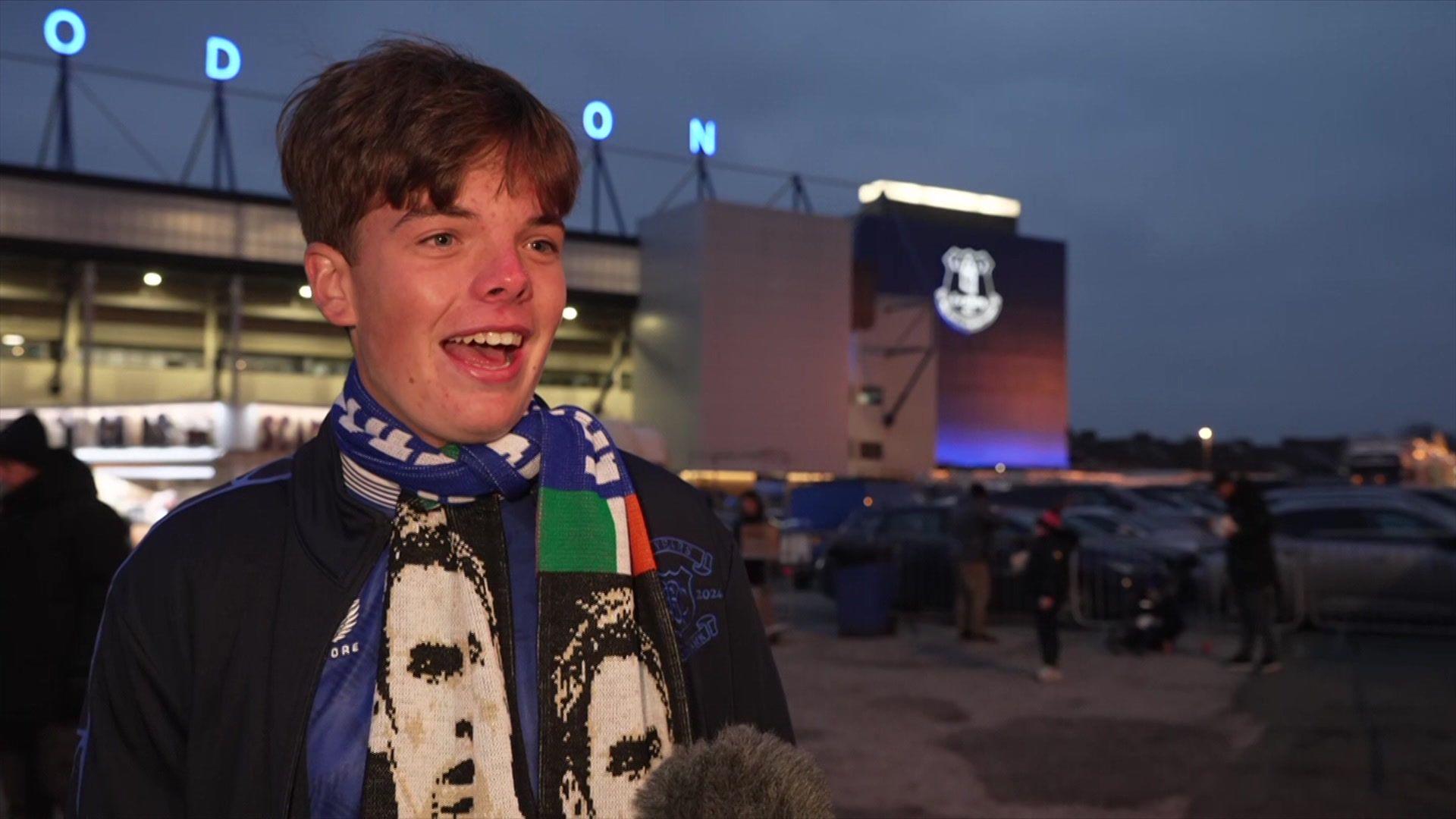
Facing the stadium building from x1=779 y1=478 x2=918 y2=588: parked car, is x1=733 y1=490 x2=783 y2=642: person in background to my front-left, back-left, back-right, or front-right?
back-left

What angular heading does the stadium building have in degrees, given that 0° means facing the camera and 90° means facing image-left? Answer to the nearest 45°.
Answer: approximately 315°

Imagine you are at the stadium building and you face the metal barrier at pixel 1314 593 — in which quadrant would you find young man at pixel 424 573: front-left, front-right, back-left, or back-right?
front-right

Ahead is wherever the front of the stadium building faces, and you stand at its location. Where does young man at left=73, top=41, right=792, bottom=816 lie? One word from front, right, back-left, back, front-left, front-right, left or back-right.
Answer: front-right

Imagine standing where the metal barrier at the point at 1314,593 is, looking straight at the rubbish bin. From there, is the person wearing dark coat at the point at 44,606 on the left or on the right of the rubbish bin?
left

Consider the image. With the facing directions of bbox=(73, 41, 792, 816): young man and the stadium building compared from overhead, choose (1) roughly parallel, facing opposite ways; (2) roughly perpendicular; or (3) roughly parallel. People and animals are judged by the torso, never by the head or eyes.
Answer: roughly parallel

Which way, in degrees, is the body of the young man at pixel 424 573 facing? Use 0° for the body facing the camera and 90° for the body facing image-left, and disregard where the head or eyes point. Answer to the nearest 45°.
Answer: approximately 315°

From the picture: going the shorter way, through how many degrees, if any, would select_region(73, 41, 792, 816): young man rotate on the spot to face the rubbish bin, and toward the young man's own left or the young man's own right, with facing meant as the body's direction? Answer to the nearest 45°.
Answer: approximately 135° to the young man's own left

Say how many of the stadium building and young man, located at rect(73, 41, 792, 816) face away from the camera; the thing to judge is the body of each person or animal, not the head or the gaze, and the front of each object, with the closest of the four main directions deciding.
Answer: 0

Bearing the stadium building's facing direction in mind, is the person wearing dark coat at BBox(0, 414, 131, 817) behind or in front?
in front
